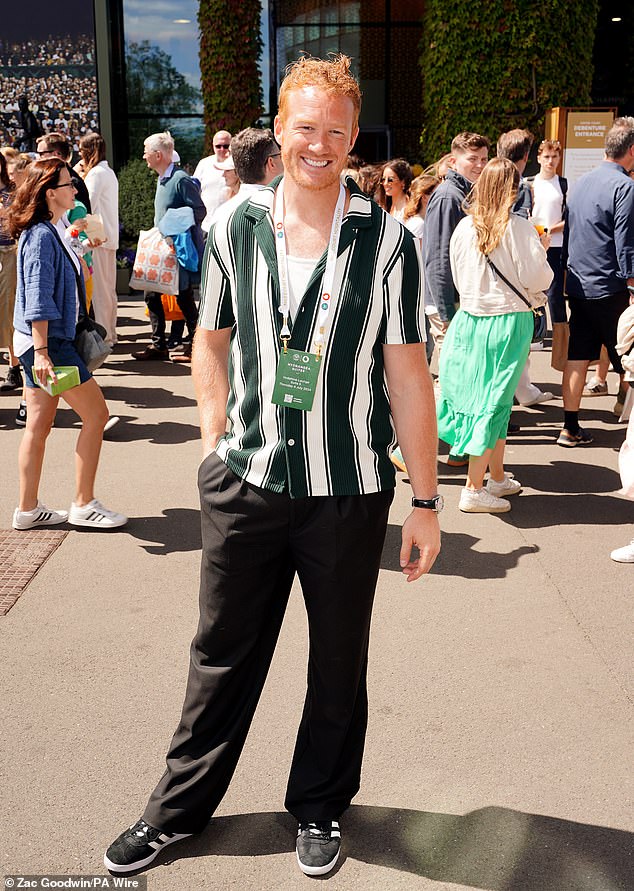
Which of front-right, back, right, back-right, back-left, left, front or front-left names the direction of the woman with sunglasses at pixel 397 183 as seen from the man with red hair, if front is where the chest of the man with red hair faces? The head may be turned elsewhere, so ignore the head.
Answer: back

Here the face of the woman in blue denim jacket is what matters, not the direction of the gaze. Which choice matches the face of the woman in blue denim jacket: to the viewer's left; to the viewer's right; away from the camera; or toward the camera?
to the viewer's right

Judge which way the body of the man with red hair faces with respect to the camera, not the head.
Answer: toward the camera

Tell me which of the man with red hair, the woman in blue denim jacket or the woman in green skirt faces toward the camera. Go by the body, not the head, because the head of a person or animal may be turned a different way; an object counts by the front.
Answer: the man with red hair

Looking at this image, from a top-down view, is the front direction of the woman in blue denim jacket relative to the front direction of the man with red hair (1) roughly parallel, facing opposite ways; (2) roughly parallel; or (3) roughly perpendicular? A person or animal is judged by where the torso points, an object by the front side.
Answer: roughly perpendicular

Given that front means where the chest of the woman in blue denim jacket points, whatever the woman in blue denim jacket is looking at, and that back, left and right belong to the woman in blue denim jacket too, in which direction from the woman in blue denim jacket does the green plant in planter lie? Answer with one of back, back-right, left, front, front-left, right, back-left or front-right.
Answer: left

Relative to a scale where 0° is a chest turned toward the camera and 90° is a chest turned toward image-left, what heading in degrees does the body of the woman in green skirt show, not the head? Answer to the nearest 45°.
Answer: approximately 225°

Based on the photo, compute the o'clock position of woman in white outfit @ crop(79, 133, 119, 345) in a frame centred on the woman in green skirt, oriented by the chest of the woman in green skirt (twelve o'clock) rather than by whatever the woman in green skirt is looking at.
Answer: The woman in white outfit is roughly at 9 o'clock from the woman in green skirt.

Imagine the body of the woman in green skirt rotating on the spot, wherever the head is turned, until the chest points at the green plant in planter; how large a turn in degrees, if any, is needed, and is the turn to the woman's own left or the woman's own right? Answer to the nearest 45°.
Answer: approximately 90° to the woman's own left

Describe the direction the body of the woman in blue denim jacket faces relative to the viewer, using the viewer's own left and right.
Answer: facing to the right of the viewer

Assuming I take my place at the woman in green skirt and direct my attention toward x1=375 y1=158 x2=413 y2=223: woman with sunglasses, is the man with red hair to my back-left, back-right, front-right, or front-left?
back-left

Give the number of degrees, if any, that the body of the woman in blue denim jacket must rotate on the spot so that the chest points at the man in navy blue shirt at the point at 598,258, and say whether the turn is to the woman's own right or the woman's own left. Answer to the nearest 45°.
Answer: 0° — they already face them

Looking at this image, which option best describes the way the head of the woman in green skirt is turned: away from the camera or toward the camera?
away from the camera

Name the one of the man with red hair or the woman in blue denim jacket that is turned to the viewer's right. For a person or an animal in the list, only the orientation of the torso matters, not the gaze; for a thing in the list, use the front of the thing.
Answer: the woman in blue denim jacket

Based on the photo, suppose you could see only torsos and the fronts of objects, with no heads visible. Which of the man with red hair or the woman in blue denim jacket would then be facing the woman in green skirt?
the woman in blue denim jacket
